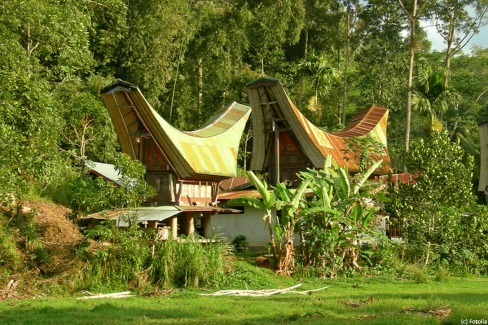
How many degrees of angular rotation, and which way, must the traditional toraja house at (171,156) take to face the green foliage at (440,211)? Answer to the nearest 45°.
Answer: approximately 135° to its left

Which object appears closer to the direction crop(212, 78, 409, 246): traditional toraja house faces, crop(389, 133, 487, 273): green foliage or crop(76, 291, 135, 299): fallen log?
the fallen log

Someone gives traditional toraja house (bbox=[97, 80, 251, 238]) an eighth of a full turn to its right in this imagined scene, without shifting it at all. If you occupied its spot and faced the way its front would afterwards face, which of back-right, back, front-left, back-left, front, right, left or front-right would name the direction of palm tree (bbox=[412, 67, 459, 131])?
back-right

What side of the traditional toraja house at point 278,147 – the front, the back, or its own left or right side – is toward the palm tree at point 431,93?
back

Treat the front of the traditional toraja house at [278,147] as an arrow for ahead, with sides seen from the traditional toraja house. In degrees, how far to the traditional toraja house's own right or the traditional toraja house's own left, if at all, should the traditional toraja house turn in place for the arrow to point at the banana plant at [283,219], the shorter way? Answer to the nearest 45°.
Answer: approximately 45° to the traditional toraja house's own left

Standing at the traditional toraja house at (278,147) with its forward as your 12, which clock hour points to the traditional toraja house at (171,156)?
the traditional toraja house at (171,156) is roughly at 12 o'clock from the traditional toraja house at (278,147).

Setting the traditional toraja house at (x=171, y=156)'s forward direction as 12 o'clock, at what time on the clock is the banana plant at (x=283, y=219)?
The banana plant is roughly at 9 o'clock from the traditional toraja house.

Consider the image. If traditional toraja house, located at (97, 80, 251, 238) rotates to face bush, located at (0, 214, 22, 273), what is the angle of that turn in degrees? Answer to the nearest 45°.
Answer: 0° — it already faces it
